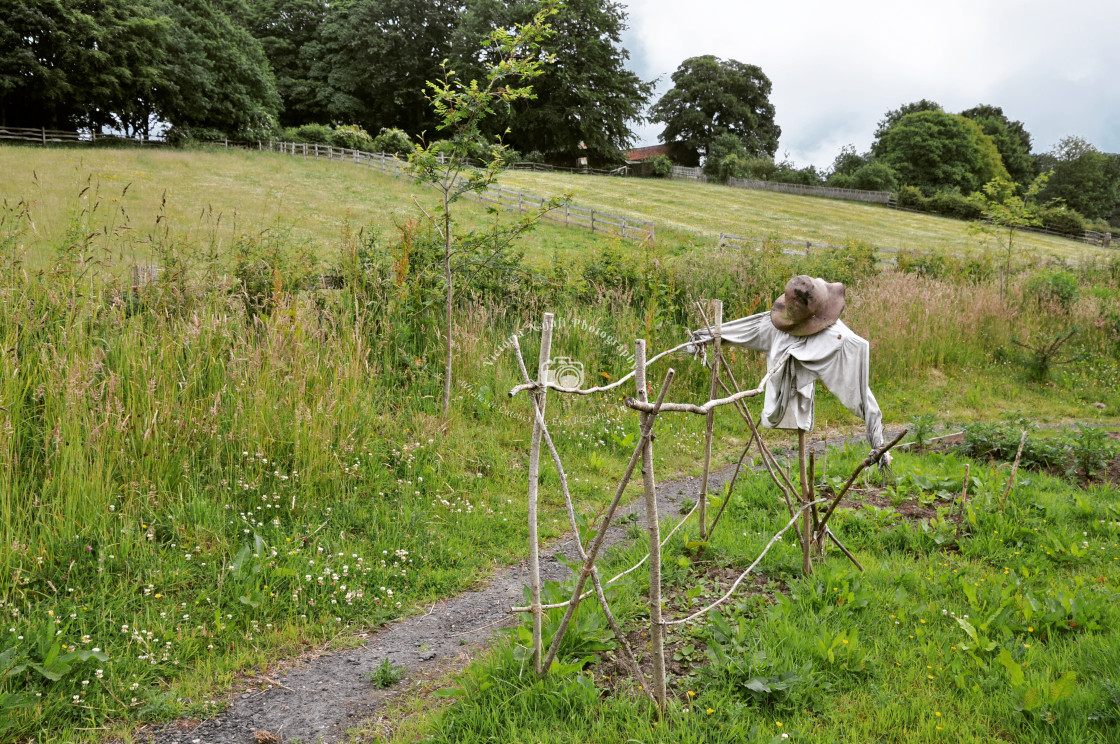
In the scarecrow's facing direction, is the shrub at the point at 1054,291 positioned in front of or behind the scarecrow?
behind

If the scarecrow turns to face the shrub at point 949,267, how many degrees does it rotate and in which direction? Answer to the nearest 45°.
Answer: approximately 135° to its right

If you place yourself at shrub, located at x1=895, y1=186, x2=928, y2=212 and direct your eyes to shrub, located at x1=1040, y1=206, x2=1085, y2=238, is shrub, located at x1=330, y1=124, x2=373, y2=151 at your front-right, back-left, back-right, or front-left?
back-right

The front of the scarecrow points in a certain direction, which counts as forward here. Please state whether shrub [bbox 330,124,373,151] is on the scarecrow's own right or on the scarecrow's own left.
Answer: on the scarecrow's own right

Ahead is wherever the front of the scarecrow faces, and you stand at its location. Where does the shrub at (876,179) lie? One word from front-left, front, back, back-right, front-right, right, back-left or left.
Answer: back-right

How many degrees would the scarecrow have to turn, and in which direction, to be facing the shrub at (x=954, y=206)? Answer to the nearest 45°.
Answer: approximately 135° to its right

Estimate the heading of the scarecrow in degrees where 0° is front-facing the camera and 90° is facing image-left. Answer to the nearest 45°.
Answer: approximately 45°

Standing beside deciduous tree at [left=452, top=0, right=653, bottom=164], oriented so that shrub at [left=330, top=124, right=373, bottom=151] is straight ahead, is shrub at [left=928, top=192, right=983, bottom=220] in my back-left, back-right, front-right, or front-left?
back-left

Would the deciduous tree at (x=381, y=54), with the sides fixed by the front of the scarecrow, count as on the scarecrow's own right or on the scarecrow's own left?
on the scarecrow's own right
